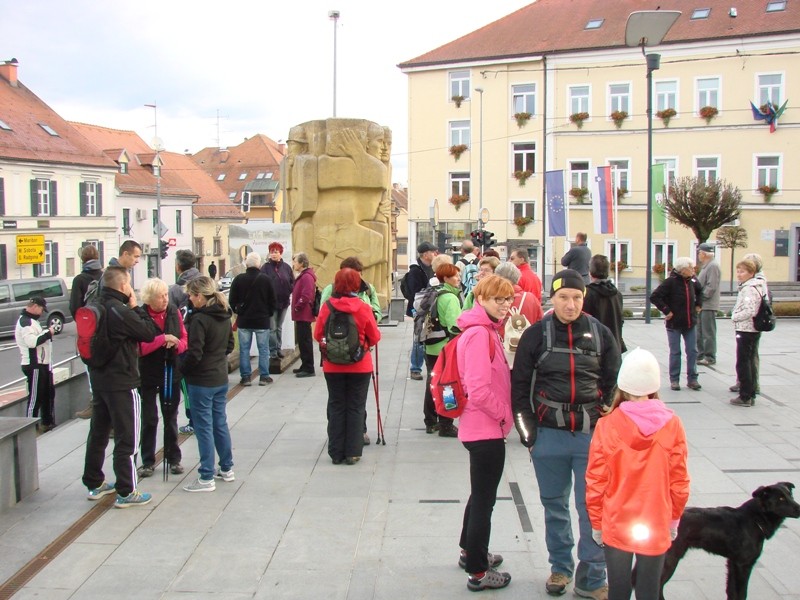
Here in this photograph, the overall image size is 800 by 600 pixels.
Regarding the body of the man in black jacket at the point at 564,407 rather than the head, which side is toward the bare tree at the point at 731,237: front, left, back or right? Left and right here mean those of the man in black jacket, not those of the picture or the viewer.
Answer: back

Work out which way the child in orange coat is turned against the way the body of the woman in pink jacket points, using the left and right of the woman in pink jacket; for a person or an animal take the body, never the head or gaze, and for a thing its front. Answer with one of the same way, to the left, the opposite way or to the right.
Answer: to the left

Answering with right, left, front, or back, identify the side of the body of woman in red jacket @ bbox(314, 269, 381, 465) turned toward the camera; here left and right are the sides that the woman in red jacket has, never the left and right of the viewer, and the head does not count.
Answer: back

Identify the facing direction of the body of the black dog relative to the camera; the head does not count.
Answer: to the viewer's right

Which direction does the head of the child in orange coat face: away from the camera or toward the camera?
away from the camera

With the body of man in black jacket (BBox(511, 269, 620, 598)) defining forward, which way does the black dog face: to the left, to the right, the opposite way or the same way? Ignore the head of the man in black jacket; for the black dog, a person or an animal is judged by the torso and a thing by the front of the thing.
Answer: to the left

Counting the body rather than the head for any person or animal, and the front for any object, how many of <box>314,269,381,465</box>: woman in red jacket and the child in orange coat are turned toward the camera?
0

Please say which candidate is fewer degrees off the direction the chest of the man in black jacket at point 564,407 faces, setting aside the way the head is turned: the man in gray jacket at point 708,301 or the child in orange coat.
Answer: the child in orange coat

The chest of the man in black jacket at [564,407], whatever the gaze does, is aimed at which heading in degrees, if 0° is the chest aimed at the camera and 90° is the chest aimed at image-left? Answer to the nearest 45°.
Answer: approximately 0°

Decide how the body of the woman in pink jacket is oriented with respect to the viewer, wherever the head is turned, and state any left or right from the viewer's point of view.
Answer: facing to the right of the viewer
